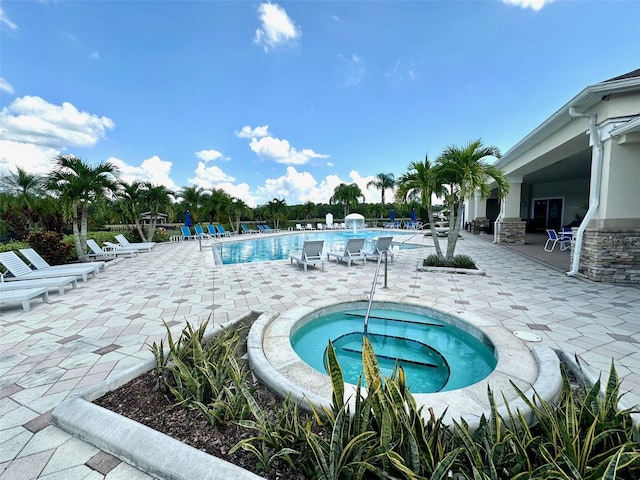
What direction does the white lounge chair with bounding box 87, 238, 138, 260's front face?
to the viewer's right

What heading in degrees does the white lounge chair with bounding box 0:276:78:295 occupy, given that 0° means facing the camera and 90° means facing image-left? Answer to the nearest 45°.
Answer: approximately 270°

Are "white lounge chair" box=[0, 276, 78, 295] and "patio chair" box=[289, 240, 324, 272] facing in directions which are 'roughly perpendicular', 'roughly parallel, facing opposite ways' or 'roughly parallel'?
roughly perpendicular

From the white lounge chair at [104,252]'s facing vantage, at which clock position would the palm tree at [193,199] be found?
The palm tree is roughly at 10 o'clock from the white lounge chair.

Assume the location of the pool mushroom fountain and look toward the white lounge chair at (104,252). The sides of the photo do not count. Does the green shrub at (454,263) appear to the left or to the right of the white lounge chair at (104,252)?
left
